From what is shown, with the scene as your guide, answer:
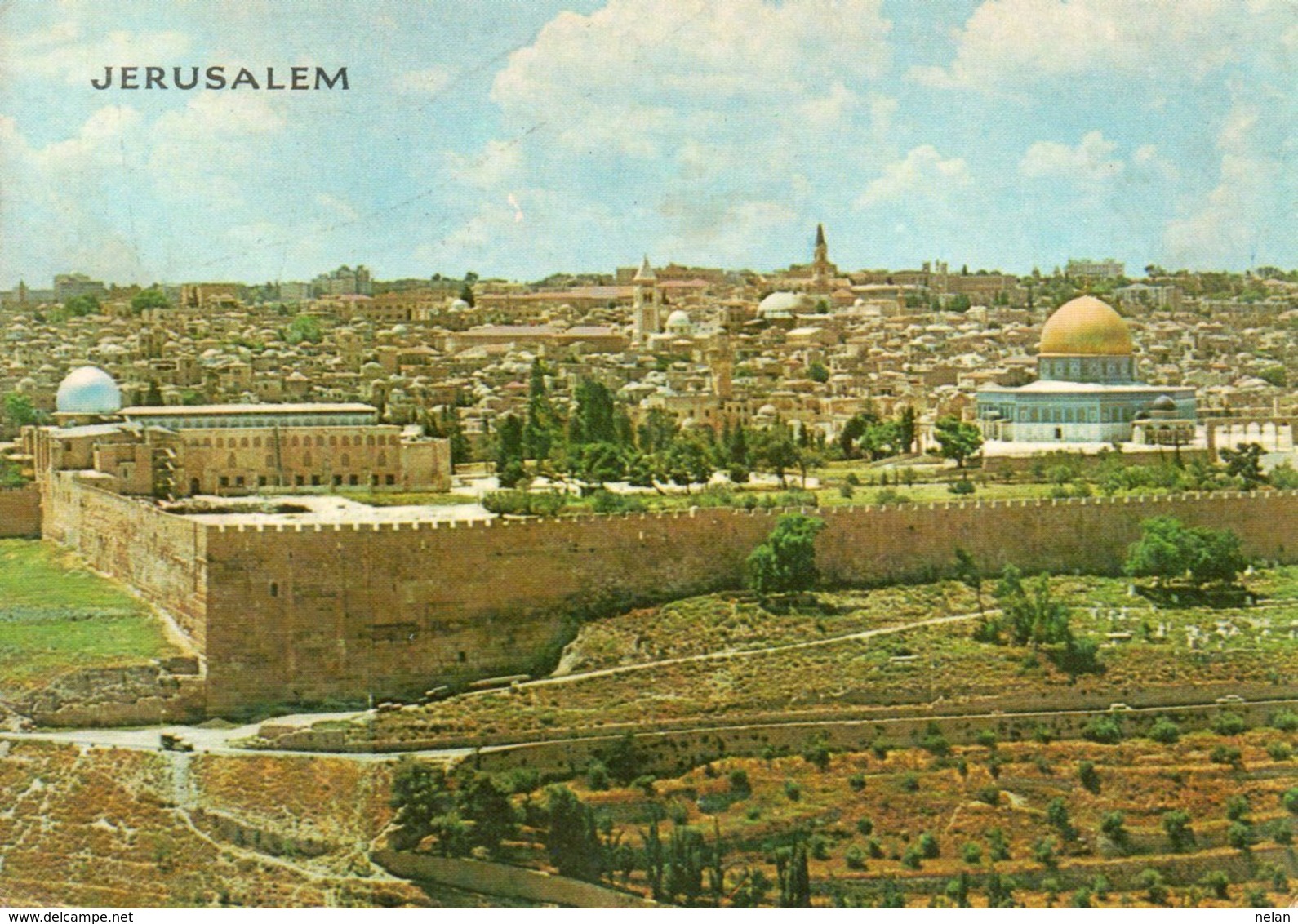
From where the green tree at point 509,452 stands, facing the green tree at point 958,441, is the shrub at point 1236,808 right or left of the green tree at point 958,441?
right

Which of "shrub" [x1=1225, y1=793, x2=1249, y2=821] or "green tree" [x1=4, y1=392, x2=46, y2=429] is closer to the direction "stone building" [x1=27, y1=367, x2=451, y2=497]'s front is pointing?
the shrub

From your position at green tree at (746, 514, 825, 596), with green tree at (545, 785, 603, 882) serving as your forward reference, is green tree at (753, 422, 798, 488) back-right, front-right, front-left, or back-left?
back-right

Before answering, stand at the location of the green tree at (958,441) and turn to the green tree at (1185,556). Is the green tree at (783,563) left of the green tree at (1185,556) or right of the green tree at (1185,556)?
right

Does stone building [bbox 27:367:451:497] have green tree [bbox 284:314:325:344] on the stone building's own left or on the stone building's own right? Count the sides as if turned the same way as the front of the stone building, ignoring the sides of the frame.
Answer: on the stone building's own left
